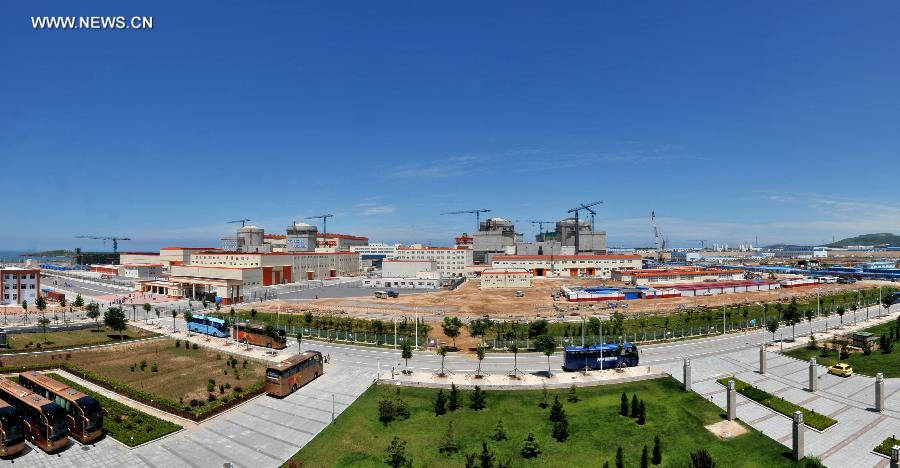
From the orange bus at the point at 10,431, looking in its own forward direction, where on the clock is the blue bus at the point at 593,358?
The blue bus is roughly at 11 o'clock from the orange bus.

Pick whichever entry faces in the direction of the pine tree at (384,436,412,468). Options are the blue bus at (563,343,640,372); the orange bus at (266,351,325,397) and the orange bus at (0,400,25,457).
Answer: the orange bus at (0,400,25,457)

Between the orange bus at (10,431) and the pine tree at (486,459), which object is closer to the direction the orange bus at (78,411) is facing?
the pine tree

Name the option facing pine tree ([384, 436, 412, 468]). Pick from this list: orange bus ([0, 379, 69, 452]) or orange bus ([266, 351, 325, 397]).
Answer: orange bus ([0, 379, 69, 452])

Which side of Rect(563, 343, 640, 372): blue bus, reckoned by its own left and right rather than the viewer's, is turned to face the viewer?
right

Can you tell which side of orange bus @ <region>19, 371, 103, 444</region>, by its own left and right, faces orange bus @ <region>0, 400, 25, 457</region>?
right

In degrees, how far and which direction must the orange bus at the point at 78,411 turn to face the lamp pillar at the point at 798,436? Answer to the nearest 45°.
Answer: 0° — it already faces it

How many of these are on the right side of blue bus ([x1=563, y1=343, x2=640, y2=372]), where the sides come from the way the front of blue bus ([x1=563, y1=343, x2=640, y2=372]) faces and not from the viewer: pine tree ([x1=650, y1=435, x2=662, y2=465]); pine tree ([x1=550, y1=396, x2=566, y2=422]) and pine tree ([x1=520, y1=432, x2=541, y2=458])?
3

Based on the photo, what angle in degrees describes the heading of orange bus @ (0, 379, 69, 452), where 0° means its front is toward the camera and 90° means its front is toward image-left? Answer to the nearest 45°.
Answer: approximately 315°
